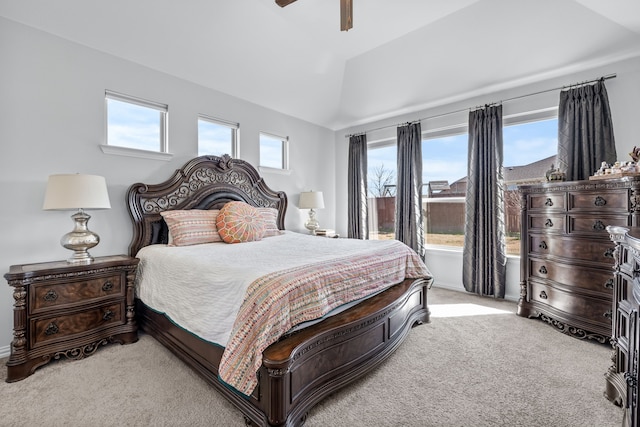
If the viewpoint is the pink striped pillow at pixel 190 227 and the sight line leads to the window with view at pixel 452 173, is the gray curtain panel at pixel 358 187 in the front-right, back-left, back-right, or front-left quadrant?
front-left

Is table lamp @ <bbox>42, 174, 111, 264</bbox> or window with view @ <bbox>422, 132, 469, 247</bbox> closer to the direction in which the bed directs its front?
the window with view

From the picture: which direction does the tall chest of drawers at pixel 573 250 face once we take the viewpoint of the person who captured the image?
facing the viewer and to the left of the viewer

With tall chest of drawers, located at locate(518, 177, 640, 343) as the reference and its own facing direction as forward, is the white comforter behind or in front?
in front

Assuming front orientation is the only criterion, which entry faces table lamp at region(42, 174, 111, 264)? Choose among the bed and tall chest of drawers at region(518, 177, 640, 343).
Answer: the tall chest of drawers

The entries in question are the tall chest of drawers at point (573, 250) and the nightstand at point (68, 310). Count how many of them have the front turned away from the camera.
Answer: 0

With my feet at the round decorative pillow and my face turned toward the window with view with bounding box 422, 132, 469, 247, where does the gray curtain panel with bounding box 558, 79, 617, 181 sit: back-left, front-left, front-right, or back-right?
front-right

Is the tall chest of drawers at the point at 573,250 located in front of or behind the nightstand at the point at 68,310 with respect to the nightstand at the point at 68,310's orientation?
in front

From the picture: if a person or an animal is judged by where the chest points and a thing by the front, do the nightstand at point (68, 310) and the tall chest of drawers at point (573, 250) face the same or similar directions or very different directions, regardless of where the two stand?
very different directions

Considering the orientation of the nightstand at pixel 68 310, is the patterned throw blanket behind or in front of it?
in front

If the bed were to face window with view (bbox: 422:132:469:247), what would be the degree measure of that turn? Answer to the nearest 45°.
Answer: approximately 90° to its left

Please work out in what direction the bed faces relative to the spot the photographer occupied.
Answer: facing the viewer and to the right of the viewer
